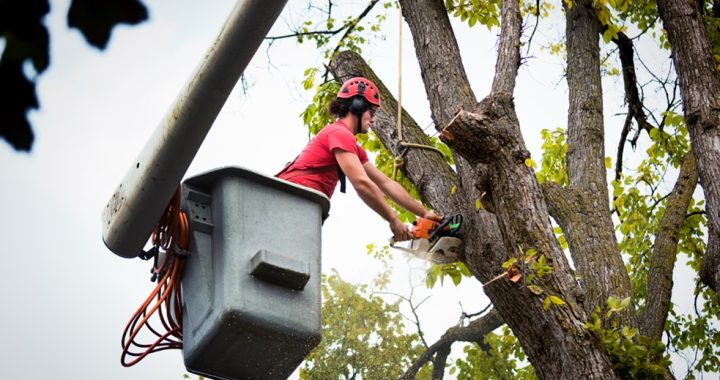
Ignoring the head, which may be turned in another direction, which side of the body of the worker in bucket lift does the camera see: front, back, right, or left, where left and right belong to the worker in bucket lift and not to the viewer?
right

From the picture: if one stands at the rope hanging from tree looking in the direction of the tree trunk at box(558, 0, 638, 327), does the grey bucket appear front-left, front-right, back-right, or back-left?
back-right

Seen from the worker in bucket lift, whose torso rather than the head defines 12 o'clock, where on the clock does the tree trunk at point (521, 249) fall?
The tree trunk is roughly at 1 o'clock from the worker in bucket lift.

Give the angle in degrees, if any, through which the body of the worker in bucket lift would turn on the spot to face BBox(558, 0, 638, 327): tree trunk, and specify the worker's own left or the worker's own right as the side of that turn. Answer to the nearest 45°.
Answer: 0° — they already face it

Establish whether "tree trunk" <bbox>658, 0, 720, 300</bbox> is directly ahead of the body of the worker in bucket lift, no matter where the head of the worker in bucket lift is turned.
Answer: yes
